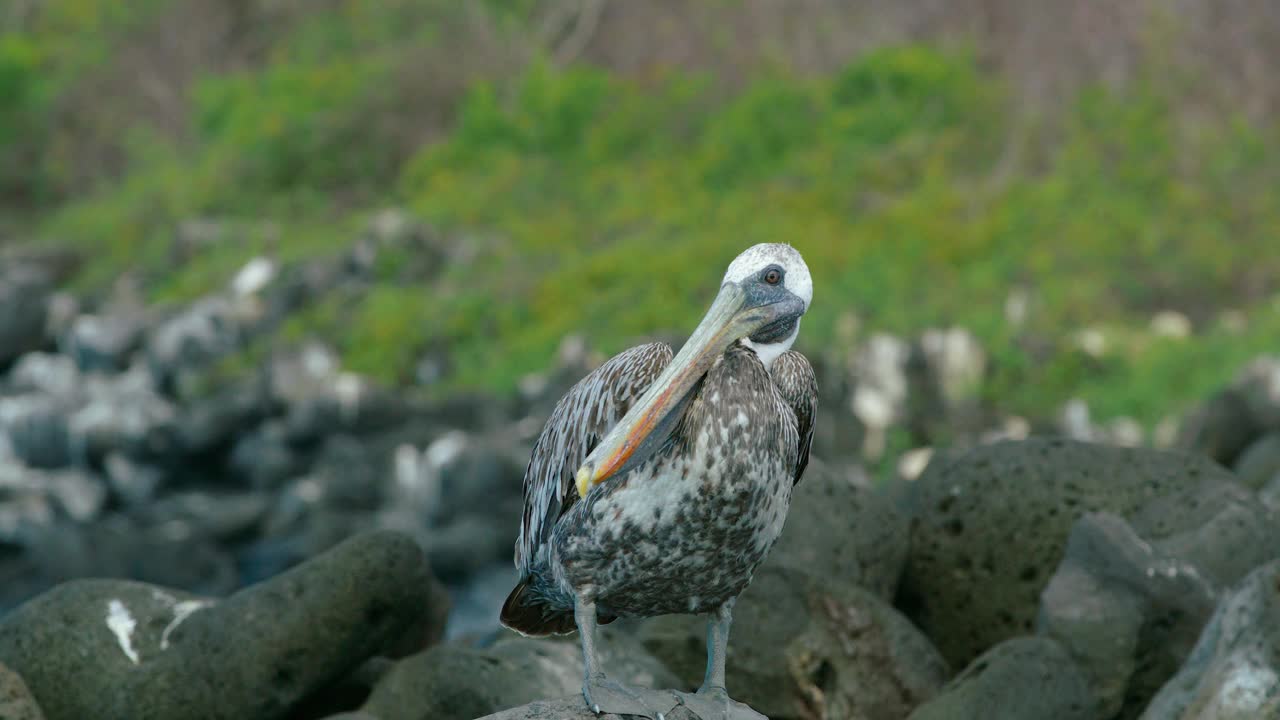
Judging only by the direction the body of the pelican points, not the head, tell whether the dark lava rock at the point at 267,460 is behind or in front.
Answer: behind

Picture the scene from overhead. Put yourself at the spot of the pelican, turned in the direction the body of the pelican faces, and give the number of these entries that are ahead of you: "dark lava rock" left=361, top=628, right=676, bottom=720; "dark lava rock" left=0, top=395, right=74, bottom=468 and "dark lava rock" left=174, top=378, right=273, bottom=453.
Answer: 0

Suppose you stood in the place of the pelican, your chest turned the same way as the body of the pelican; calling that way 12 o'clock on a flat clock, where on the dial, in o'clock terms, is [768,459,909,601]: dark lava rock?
The dark lava rock is roughly at 8 o'clock from the pelican.

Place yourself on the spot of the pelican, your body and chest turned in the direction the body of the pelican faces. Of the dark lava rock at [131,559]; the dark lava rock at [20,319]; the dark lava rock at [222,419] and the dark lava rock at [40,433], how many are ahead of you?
0

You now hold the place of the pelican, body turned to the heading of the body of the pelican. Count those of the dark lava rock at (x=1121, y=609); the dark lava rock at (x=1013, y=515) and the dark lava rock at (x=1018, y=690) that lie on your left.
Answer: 3

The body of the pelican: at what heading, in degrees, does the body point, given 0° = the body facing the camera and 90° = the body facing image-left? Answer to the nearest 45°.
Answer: approximately 315°

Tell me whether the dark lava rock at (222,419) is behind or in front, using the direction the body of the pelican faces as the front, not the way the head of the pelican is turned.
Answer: behind

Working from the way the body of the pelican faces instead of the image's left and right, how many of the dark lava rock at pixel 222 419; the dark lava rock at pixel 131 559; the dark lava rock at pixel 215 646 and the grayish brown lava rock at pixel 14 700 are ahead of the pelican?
0

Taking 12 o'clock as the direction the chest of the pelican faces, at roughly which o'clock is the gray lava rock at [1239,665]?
The gray lava rock is roughly at 10 o'clock from the pelican.

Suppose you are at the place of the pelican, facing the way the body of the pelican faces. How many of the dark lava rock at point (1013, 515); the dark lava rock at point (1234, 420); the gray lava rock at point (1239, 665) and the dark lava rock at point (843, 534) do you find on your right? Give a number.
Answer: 0

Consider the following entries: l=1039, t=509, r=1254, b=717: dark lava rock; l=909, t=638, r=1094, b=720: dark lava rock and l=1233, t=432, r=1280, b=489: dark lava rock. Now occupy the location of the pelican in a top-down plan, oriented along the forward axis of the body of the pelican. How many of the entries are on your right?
0

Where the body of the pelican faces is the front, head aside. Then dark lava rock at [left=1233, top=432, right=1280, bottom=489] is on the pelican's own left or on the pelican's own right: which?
on the pelican's own left

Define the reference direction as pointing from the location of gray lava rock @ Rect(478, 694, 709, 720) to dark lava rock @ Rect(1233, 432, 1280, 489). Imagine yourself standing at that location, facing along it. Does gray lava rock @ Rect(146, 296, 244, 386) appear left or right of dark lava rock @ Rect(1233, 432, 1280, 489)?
left

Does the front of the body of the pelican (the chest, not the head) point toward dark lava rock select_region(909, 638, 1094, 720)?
no

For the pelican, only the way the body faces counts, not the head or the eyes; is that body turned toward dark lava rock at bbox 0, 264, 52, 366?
no
